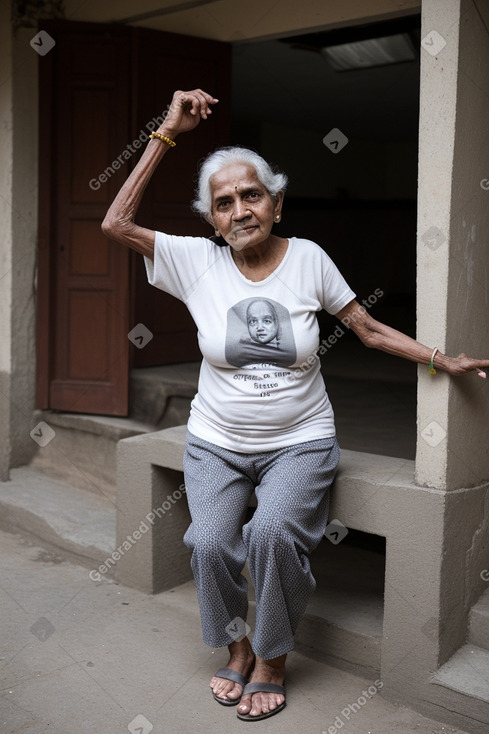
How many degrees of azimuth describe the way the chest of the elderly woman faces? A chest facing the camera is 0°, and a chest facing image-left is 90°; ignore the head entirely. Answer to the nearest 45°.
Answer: approximately 0°

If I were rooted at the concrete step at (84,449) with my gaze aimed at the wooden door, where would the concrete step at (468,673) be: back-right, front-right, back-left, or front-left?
back-right

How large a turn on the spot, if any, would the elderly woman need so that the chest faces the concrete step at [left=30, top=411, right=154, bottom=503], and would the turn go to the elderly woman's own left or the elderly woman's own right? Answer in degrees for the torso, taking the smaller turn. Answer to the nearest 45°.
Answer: approximately 135° to the elderly woman's own right

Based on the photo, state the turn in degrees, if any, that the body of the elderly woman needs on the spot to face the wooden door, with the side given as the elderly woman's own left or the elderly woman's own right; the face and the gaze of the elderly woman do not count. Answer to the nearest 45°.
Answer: approximately 135° to the elderly woman's own right
